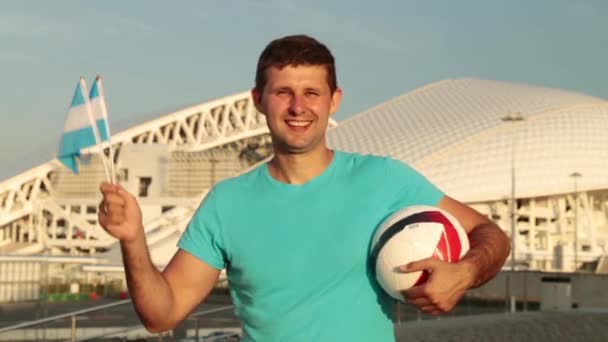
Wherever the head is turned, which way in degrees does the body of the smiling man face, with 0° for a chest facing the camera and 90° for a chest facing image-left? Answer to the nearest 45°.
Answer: approximately 0°
